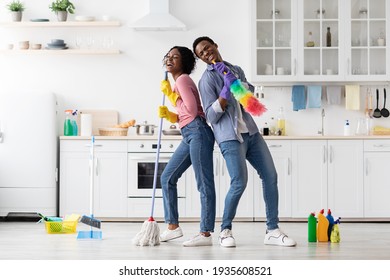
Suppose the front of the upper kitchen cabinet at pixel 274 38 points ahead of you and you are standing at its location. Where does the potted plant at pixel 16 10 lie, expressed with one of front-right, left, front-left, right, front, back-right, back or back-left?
right

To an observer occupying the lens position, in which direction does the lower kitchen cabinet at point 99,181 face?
facing the viewer

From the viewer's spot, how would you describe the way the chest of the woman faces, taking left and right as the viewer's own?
facing to the left of the viewer

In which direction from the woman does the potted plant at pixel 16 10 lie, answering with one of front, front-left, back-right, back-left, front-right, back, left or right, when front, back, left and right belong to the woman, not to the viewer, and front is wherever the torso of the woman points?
front-right

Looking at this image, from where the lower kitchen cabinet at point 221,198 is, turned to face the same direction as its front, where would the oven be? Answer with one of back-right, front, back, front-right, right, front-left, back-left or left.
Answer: right

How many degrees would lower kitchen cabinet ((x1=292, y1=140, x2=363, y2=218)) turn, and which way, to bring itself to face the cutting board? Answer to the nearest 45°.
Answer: approximately 90° to its right

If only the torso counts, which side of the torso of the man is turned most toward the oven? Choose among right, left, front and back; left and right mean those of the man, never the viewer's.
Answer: back

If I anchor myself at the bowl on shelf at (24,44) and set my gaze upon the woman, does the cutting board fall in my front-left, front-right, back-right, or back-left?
front-left

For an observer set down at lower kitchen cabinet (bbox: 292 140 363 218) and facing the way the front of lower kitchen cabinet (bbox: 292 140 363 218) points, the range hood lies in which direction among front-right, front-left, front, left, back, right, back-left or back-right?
right

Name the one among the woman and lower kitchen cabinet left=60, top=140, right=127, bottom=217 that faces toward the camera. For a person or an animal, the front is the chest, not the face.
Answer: the lower kitchen cabinet

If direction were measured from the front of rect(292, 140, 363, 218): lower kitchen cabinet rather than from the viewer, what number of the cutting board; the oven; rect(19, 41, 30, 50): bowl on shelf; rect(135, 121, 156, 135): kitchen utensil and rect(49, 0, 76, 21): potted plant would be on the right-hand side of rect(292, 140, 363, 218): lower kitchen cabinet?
5

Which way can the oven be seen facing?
toward the camera

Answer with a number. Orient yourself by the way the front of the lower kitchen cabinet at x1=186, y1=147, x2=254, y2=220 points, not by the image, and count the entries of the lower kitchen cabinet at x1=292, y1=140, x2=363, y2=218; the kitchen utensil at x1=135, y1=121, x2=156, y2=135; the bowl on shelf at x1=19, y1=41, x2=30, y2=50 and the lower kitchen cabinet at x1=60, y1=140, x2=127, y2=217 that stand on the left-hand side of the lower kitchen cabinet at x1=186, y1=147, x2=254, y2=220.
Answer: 1

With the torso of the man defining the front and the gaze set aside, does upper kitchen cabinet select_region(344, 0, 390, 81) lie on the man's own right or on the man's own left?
on the man's own left

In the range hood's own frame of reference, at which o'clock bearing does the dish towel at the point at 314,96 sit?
The dish towel is roughly at 9 o'clock from the range hood.

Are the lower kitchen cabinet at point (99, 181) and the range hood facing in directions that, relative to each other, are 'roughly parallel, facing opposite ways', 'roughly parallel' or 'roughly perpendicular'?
roughly parallel
